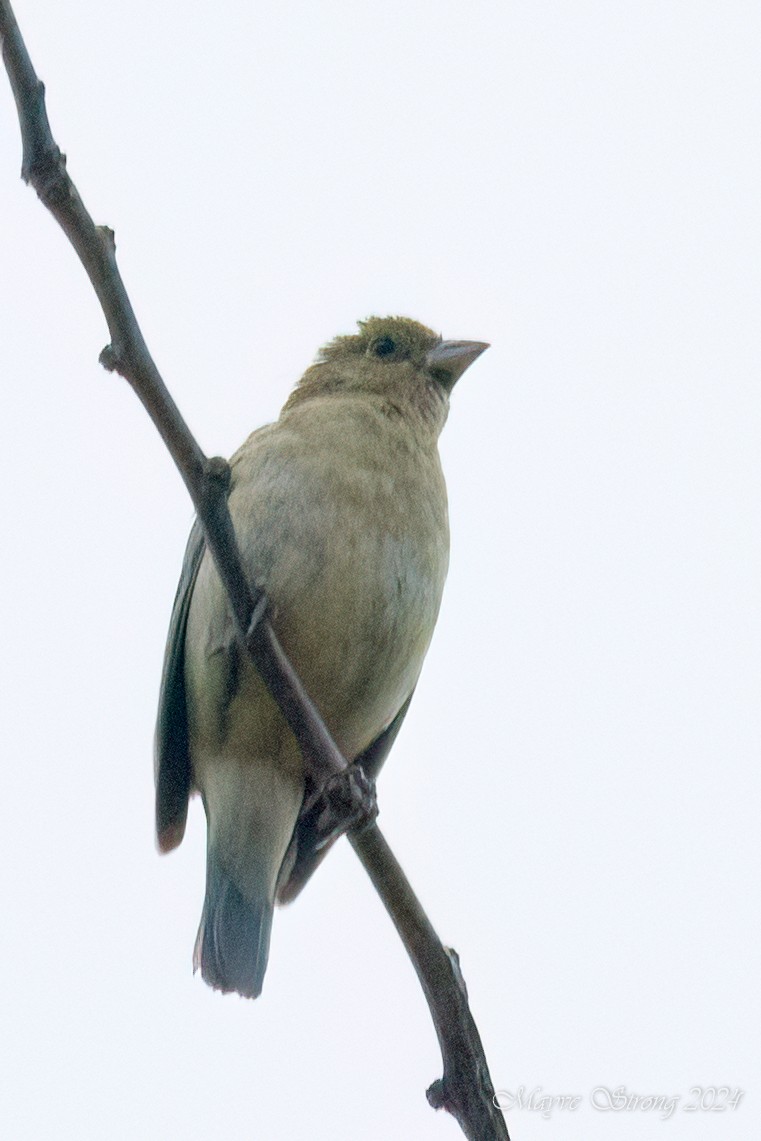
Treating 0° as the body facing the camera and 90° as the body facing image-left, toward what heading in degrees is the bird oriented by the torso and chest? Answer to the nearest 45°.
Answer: approximately 315°
